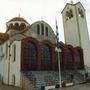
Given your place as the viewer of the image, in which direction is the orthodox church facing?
facing the viewer and to the right of the viewer
